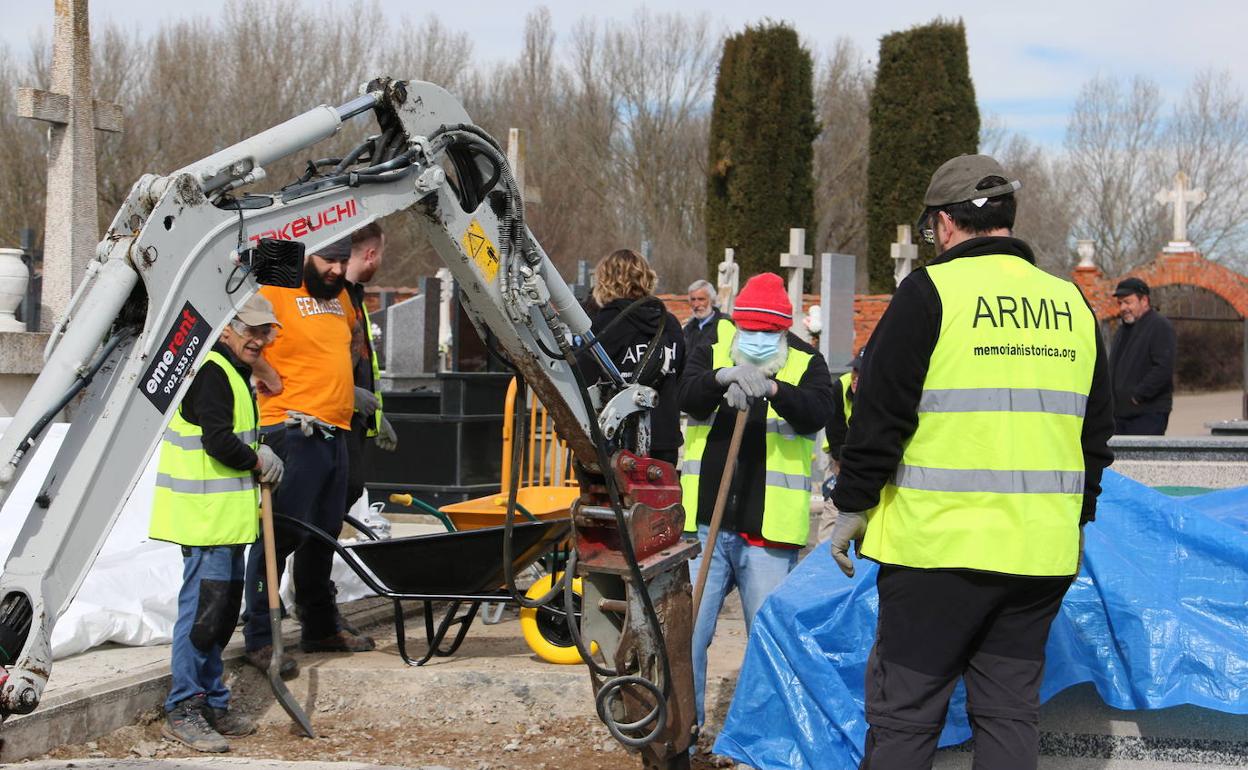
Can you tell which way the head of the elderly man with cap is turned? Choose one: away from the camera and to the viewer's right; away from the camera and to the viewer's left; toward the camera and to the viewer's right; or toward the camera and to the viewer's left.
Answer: toward the camera and to the viewer's right

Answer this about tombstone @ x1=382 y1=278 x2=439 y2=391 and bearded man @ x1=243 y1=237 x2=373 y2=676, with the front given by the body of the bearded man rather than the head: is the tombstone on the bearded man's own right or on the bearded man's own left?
on the bearded man's own left

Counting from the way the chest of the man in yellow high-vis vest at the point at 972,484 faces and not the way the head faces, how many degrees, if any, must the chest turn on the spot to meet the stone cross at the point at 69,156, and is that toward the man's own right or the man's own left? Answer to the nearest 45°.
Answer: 0° — they already face it

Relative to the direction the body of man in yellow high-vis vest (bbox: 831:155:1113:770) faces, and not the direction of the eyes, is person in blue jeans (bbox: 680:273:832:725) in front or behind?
in front

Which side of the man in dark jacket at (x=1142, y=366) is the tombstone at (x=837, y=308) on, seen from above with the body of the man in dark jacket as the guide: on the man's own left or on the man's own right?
on the man's own right

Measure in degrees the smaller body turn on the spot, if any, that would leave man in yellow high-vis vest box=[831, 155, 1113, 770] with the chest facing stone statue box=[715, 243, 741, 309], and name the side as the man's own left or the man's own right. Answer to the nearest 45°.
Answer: approximately 45° to the man's own right

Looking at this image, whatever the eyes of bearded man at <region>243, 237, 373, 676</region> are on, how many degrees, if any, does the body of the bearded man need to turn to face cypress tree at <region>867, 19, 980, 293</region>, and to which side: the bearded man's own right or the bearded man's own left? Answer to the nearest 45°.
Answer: approximately 90° to the bearded man's own left

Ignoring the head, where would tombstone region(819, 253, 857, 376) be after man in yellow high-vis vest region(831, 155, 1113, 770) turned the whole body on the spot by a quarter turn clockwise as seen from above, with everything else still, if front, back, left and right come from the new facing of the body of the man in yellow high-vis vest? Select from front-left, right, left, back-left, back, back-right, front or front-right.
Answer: front-left

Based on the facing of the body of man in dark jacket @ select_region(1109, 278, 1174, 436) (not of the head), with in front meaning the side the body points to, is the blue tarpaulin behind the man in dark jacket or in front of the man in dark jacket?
in front

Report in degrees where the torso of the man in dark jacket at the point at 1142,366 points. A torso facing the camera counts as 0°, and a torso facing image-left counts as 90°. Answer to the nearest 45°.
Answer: approximately 45°

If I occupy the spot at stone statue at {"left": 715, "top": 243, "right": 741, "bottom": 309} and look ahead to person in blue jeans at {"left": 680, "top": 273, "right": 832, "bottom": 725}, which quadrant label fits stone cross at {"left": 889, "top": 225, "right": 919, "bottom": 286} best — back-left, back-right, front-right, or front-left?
back-left

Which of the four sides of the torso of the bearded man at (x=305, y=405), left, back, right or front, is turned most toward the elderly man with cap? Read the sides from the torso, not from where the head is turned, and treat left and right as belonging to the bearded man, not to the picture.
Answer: right

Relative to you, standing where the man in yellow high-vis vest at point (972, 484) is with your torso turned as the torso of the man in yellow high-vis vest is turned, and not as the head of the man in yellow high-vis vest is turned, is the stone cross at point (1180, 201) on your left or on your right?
on your right

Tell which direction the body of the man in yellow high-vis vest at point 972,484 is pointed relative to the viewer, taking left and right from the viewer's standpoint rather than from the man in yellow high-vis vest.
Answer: facing away from the viewer and to the left of the viewer

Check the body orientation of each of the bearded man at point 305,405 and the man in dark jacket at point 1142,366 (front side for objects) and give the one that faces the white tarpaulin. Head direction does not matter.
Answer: the man in dark jacket

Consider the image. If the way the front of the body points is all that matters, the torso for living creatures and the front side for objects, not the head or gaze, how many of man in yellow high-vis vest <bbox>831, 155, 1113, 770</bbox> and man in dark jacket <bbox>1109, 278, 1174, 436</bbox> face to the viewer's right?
0
